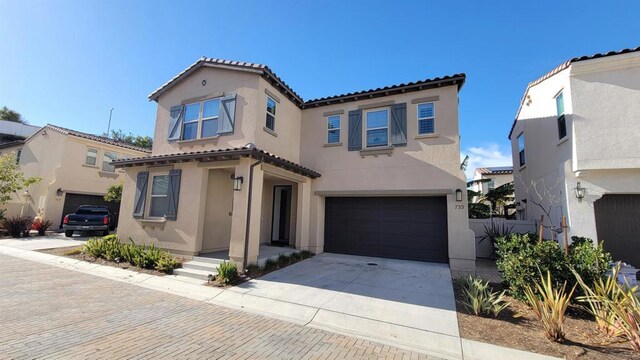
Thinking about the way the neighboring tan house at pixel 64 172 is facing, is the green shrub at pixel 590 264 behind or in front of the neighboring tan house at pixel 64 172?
in front

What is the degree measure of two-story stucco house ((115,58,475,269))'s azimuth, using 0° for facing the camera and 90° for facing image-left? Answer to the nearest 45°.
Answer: approximately 45°

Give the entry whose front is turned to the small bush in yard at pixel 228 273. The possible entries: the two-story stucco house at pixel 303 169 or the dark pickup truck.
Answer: the two-story stucco house

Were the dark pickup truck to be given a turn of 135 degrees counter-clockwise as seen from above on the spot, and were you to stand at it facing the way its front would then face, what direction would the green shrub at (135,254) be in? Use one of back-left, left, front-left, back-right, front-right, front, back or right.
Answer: front-left

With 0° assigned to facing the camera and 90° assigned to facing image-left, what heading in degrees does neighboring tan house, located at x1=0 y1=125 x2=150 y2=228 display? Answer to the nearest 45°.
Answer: approximately 315°

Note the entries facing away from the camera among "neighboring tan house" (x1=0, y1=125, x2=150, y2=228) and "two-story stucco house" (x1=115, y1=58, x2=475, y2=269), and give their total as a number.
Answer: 0

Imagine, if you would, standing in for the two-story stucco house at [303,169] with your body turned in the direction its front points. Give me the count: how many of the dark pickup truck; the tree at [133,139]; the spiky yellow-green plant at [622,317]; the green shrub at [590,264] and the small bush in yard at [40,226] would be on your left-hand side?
2

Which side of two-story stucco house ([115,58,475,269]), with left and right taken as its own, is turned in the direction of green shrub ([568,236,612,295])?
left

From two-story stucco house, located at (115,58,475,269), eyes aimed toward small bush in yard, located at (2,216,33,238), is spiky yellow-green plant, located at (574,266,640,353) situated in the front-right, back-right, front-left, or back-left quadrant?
back-left

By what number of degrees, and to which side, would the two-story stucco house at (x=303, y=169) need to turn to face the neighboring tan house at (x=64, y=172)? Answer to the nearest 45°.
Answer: approximately 90° to its right

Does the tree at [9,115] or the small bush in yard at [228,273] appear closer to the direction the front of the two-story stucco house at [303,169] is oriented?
the small bush in yard
